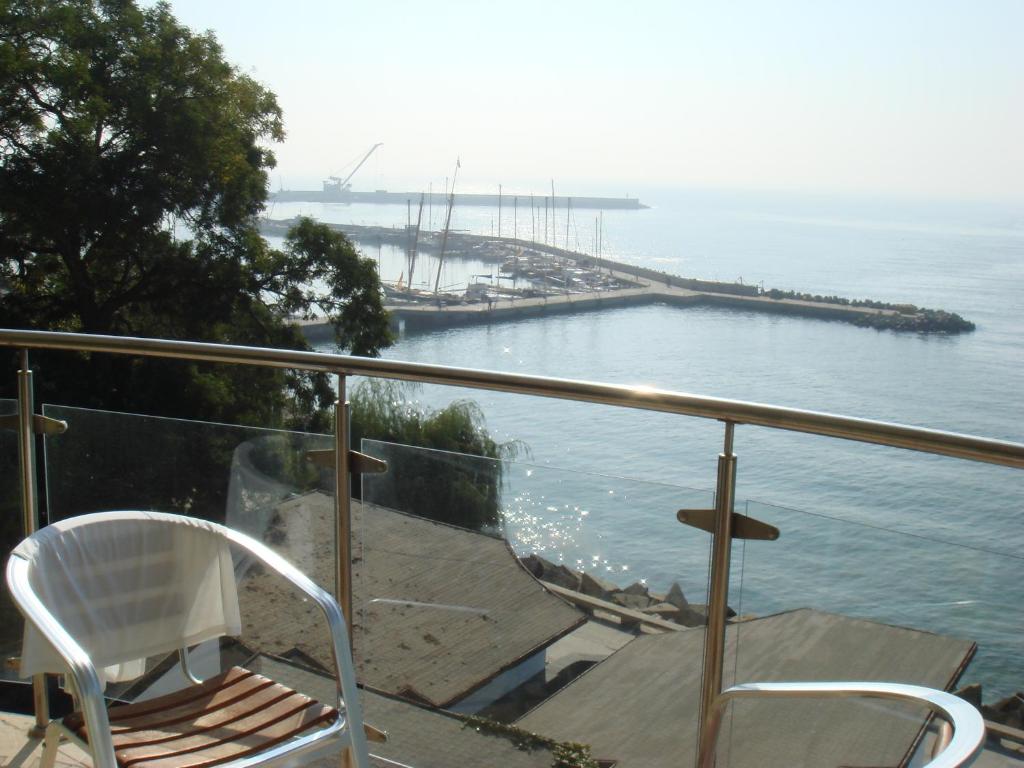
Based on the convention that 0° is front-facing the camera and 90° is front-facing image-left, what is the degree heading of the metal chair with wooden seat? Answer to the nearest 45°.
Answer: approximately 315°

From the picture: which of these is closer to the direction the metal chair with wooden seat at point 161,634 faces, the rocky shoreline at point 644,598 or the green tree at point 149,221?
the rocky shoreline

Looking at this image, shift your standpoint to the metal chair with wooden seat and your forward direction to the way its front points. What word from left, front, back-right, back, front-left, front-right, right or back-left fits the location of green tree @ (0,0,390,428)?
back-left

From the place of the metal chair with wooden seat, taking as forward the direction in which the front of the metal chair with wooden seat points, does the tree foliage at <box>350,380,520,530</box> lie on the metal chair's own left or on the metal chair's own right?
on the metal chair's own left
